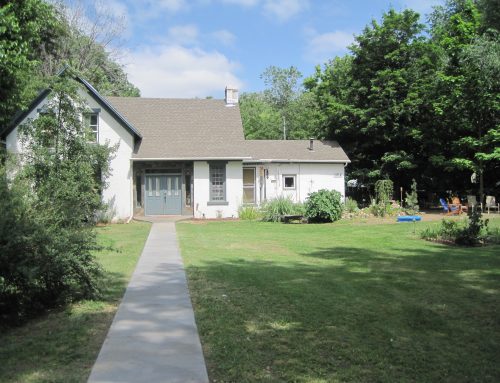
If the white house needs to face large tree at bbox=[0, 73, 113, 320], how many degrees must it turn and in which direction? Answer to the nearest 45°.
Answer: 0° — it already faces it

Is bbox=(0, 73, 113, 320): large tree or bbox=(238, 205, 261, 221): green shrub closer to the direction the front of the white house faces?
the large tree

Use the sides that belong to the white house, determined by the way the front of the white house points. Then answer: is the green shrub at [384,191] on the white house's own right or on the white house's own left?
on the white house's own left

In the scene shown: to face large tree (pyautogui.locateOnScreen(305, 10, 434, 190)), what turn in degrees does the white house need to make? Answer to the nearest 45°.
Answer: approximately 90° to its left

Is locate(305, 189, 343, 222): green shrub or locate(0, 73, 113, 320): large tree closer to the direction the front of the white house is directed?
the large tree

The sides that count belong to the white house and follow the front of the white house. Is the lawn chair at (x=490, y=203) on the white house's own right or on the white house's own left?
on the white house's own left

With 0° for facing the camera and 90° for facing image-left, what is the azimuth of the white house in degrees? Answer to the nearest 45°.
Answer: approximately 0°
